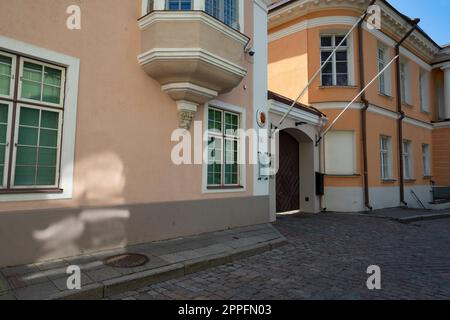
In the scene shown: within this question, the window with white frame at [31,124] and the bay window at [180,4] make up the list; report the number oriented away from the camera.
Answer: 0

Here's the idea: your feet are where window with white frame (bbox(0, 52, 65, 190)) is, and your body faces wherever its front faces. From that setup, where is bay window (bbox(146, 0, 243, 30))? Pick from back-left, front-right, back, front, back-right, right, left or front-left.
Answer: front-left

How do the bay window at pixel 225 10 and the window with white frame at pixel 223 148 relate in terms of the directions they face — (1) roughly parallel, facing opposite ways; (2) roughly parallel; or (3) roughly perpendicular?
roughly parallel

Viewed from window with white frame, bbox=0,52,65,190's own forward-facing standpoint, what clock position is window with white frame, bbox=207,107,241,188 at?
window with white frame, bbox=207,107,241,188 is roughly at 10 o'clock from window with white frame, bbox=0,52,65,190.

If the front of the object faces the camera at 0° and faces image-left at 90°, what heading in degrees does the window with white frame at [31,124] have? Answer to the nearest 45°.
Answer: approximately 315°

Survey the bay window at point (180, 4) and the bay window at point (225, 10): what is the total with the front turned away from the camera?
0

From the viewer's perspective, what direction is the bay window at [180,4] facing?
toward the camera
